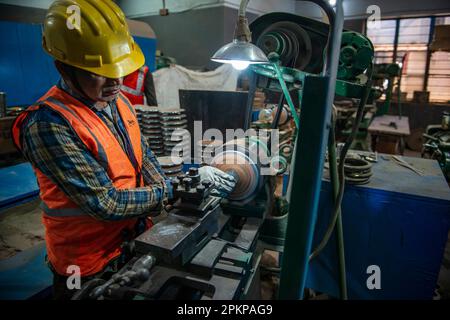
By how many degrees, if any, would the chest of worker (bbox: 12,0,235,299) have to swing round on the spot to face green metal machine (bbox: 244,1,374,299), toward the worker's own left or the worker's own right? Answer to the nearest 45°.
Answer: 0° — they already face it

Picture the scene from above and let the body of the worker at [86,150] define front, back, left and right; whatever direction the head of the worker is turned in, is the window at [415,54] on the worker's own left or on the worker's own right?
on the worker's own left

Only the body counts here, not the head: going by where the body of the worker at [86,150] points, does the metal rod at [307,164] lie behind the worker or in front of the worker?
in front

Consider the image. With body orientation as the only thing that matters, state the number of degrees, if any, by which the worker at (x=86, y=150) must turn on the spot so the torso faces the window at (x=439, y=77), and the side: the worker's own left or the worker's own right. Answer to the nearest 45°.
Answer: approximately 90° to the worker's own left

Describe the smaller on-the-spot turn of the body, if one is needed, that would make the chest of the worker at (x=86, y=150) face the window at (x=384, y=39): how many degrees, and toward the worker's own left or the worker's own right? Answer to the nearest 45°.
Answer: approximately 90° to the worker's own left

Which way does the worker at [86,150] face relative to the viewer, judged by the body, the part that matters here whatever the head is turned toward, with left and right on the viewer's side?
facing the viewer and to the right of the viewer

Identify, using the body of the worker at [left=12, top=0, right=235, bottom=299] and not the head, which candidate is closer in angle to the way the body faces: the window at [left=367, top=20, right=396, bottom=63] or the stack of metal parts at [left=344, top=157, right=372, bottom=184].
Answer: the stack of metal parts
